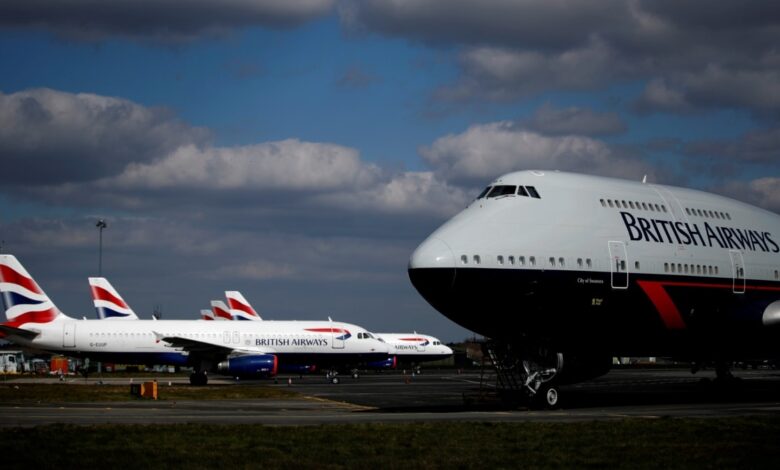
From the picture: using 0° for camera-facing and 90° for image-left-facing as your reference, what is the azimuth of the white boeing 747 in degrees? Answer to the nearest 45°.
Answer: approximately 45°
